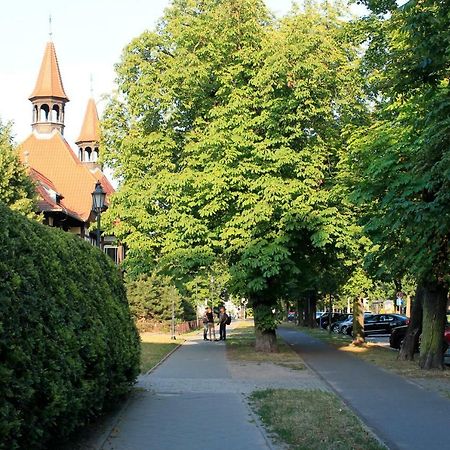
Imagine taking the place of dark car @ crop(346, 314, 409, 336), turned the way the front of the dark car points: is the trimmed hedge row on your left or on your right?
on your left

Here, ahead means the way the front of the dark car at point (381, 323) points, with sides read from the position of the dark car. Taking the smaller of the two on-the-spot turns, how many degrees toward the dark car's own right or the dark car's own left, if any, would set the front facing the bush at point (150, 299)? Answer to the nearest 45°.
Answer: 0° — it already faces it

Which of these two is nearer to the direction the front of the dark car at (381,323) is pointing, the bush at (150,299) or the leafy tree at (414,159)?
the bush

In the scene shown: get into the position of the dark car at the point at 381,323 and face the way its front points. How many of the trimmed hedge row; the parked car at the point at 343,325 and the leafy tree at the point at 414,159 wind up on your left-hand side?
2

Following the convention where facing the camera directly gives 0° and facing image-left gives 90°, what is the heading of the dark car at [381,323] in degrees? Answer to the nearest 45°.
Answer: approximately 90°

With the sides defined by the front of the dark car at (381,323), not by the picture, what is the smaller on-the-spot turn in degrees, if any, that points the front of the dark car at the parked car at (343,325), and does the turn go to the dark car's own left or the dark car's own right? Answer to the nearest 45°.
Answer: approximately 45° to the dark car's own right
